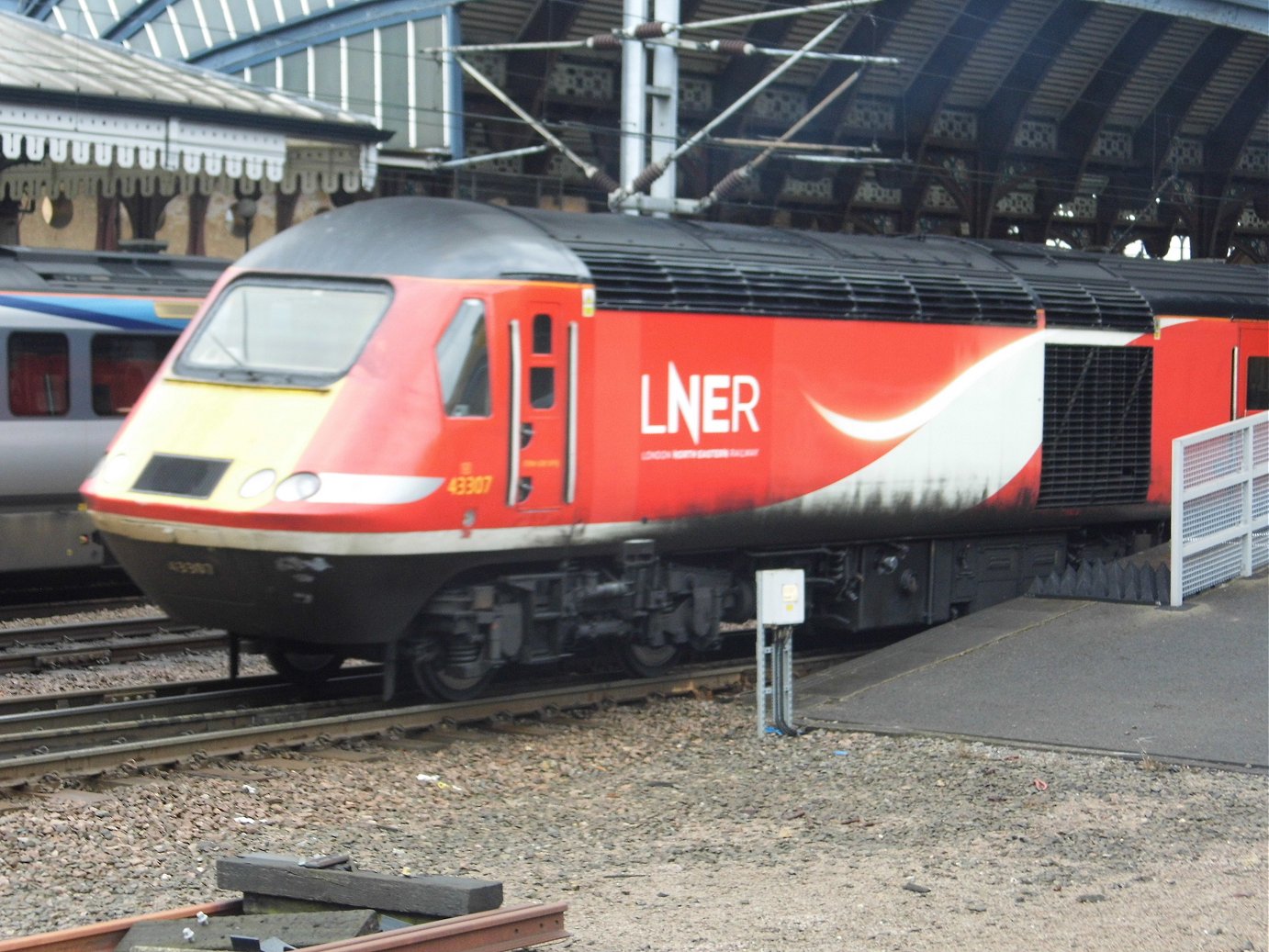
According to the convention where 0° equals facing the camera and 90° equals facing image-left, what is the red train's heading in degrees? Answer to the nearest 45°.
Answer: approximately 45°

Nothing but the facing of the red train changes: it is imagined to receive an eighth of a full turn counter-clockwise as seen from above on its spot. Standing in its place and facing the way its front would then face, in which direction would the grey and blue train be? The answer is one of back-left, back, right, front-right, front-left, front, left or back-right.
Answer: back-right

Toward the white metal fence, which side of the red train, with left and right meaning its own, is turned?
back
